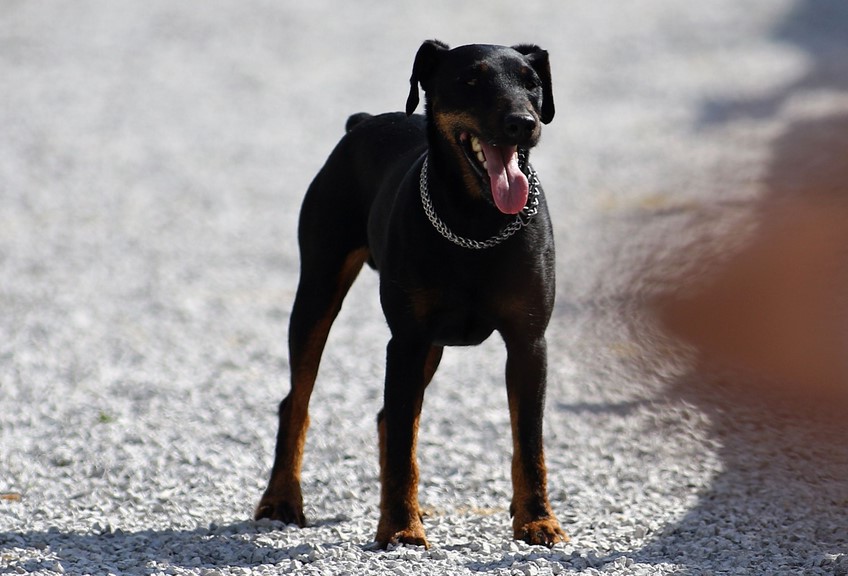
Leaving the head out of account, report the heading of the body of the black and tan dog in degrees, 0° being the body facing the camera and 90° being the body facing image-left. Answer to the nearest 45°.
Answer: approximately 315°
